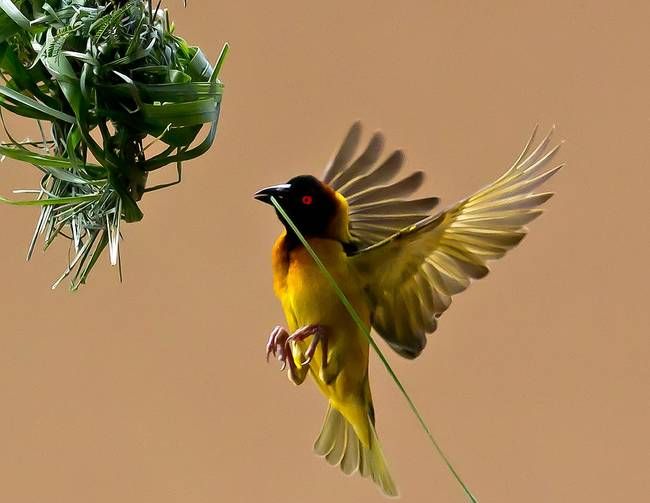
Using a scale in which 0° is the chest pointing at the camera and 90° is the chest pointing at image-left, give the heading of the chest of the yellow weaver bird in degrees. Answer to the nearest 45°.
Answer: approximately 90°
